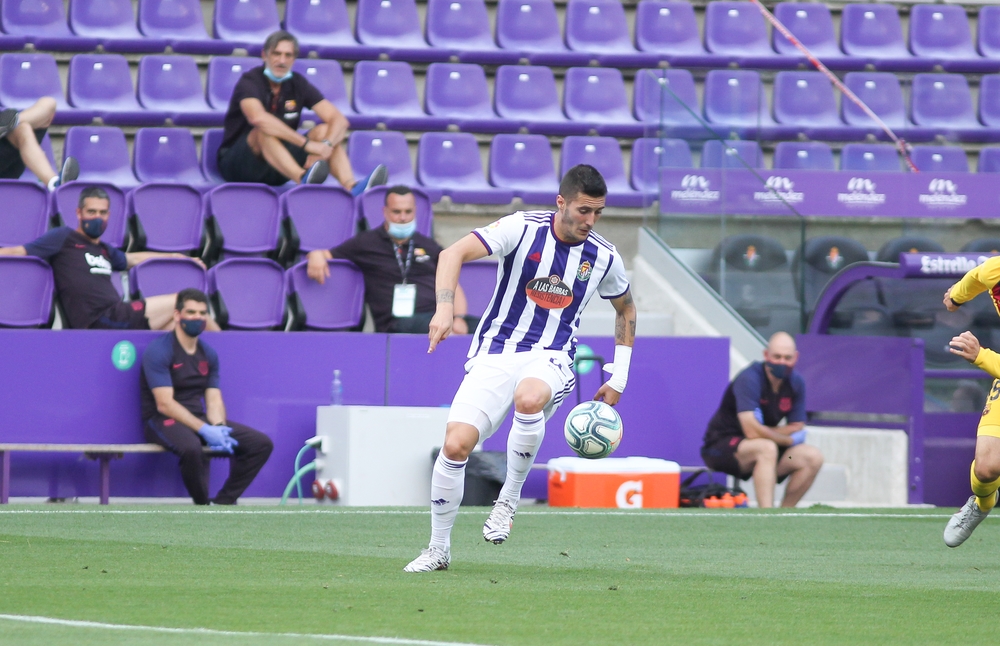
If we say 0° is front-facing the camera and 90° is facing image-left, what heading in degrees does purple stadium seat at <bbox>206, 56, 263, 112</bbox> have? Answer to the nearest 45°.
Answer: approximately 0°

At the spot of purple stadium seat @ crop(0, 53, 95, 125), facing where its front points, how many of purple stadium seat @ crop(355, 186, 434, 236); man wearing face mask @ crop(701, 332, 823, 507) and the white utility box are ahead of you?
3

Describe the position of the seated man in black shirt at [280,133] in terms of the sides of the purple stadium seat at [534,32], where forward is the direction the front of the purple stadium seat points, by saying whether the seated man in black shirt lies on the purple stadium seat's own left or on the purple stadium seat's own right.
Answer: on the purple stadium seat's own right

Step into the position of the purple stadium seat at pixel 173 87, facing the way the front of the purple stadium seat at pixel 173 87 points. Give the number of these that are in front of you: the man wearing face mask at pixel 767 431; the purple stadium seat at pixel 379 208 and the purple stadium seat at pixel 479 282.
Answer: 3
